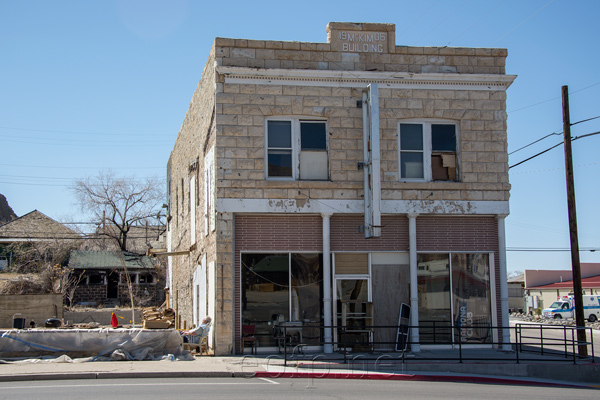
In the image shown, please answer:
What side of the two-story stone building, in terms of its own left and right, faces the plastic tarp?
right

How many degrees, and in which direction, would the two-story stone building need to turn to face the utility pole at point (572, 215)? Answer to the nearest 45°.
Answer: approximately 90° to its left

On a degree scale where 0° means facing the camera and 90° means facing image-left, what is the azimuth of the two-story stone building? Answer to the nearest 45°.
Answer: approximately 0°
